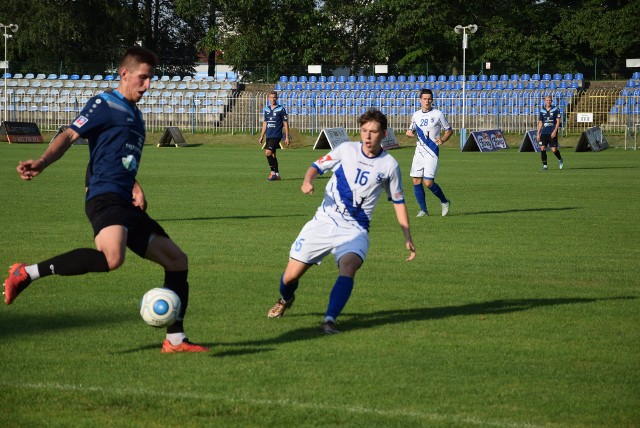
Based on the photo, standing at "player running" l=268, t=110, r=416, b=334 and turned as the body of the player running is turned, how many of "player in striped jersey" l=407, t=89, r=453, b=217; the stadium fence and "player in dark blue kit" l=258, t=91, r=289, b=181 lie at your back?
3

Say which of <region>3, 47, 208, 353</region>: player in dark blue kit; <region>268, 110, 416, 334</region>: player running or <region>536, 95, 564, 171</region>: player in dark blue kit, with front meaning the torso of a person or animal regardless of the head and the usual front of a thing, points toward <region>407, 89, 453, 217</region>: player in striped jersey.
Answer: <region>536, 95, 564, 171</region>: player in dark blue kit

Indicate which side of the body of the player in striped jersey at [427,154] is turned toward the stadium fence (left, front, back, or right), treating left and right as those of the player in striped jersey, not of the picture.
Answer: back

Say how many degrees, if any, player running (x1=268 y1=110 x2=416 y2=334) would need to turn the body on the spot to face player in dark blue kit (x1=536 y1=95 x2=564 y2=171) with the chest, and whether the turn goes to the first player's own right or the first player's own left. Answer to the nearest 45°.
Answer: approximately 180°

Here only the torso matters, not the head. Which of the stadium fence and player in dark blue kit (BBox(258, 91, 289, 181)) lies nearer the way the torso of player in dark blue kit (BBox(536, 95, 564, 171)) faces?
the player in dark blue kit

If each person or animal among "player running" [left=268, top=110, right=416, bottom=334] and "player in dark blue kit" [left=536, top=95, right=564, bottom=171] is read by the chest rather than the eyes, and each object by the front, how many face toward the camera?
2

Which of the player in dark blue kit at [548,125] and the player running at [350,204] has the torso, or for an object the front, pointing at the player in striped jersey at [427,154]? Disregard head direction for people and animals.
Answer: the player in dark blue kit

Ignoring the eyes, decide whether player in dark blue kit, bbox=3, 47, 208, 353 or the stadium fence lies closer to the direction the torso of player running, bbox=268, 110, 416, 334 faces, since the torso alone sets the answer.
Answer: the player in dark blue kit
